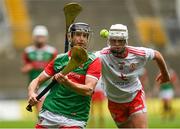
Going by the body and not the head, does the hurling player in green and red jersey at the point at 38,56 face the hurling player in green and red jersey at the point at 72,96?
yes

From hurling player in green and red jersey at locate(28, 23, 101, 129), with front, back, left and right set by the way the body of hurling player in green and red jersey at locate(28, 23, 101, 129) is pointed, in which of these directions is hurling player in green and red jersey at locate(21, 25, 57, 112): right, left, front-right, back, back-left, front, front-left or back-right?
back

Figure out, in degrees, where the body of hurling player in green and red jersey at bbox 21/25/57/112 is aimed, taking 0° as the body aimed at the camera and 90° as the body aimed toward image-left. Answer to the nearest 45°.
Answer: approximately 0°

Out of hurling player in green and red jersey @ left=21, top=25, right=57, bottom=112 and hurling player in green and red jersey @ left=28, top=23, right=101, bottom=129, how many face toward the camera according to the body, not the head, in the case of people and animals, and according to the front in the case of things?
2
